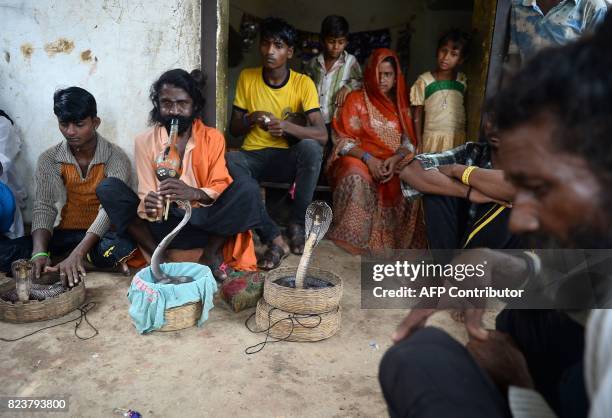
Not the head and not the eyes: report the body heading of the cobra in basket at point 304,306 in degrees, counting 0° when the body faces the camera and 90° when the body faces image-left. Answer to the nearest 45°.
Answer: approximately 0°

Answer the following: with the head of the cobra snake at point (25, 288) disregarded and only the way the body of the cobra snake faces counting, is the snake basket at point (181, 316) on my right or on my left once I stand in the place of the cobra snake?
on my left

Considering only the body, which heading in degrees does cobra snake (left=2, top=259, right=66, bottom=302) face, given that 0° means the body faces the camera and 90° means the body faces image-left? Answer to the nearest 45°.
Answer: approximately 0°

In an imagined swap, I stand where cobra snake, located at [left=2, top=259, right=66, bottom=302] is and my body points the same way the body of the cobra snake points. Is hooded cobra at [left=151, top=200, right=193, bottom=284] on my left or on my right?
on my left

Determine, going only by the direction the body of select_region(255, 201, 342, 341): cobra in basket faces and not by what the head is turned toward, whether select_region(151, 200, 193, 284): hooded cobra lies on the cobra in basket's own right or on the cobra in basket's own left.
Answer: on the cobra in basket's own right
